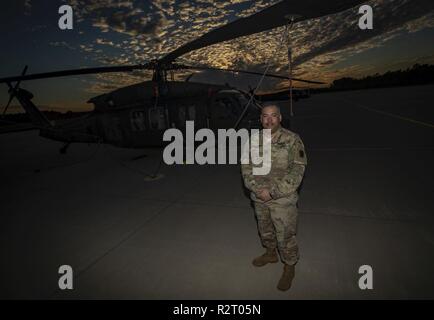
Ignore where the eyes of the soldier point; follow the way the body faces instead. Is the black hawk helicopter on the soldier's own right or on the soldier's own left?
on the soldier's own right

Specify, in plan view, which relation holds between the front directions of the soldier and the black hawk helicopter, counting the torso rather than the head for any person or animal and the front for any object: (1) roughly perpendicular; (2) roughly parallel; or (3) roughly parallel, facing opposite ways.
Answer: roughly perpendicular

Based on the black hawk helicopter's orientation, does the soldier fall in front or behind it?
in front

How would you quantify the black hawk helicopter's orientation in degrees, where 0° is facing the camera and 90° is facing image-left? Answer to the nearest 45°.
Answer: approximately 315°

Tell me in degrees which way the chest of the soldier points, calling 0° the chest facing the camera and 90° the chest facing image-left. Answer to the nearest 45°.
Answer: approximately 45°
